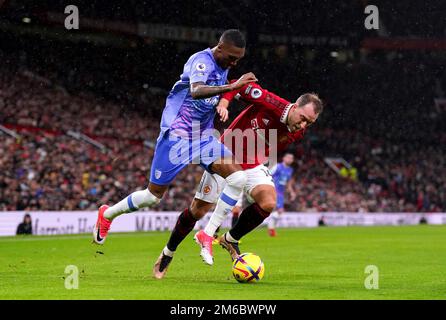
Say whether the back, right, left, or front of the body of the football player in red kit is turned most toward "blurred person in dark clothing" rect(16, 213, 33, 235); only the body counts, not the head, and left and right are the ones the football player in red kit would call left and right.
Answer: back

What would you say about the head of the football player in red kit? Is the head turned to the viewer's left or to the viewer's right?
to the viewer's right
